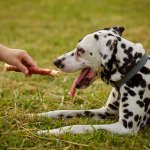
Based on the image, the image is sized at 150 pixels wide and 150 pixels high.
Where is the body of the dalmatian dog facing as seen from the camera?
to the viewer's left
